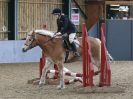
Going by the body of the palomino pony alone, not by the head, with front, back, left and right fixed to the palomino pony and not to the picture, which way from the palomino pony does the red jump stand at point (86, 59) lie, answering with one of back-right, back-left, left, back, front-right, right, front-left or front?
back-left

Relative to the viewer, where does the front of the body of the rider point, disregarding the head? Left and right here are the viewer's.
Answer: facing the viewer and to the left of the viewer

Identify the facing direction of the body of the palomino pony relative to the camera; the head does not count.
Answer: to the viewer's left

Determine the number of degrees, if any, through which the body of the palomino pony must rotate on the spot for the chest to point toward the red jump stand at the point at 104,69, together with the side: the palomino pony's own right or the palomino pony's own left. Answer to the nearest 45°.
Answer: approximately 135° to the palomino pony's own left
